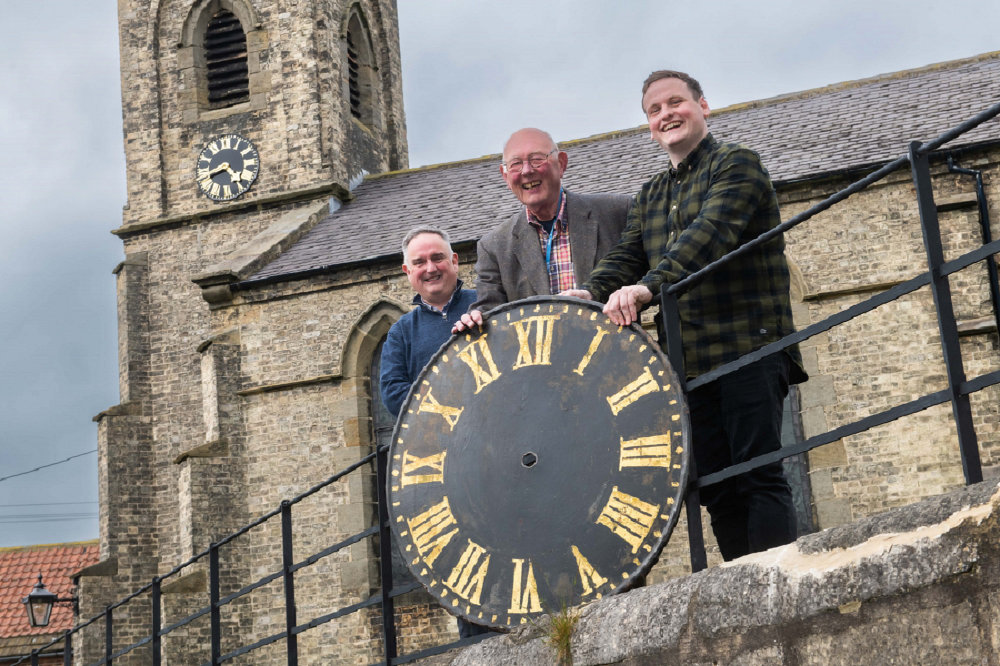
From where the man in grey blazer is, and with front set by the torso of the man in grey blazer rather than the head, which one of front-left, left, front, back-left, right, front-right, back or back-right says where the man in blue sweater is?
back-right

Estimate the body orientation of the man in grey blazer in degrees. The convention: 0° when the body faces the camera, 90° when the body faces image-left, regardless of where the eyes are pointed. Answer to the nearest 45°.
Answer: approximately 0°

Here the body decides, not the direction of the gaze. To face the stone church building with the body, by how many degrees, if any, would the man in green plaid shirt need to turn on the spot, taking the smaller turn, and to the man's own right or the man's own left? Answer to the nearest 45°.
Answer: approximately 135° to the man's own right

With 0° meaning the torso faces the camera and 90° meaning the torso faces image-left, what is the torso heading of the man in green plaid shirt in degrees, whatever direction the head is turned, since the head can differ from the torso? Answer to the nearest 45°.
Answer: approximately 45°

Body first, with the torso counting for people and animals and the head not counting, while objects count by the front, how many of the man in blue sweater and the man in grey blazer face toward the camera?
2

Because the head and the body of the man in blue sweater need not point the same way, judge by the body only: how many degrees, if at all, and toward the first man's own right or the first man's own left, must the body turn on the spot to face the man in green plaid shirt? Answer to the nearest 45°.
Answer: approximately 45° to the first man's own left

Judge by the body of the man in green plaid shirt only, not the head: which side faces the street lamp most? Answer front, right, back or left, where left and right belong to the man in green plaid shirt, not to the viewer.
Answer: right

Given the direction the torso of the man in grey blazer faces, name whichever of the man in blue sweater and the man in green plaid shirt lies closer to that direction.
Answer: the man in green plaid shirt

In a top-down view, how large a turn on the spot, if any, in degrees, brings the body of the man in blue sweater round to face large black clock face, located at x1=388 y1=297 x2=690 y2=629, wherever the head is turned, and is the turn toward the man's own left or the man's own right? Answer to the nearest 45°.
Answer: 0° — they already face it
